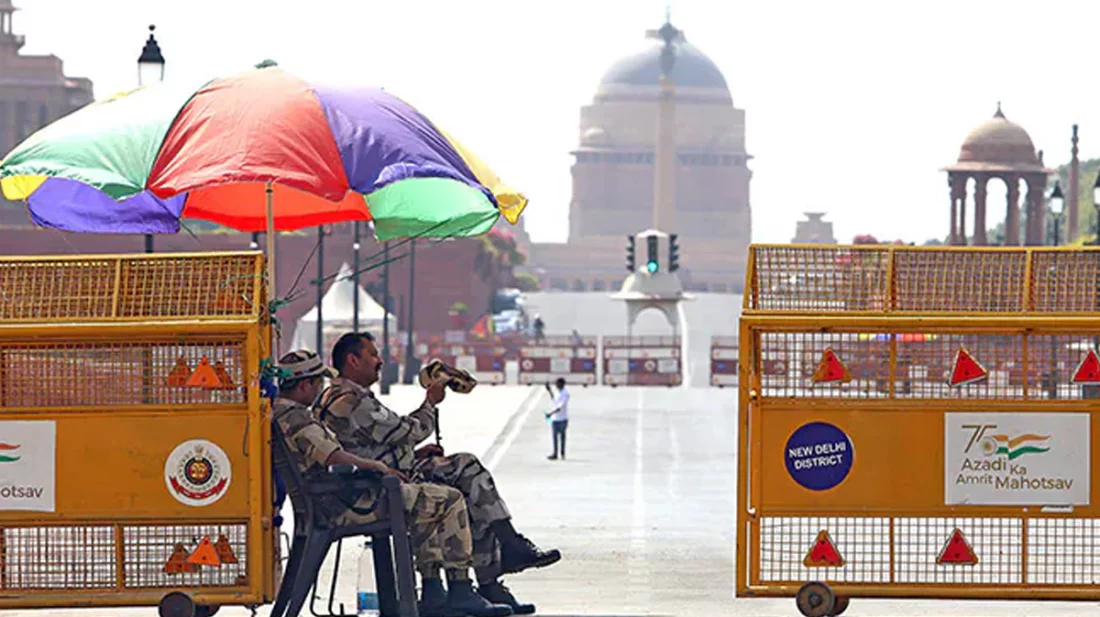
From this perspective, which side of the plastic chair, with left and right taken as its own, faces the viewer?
right

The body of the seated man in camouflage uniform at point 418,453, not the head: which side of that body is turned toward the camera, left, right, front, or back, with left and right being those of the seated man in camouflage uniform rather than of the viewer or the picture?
right

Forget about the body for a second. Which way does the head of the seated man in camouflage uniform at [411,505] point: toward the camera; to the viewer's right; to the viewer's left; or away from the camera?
to the viewer's right

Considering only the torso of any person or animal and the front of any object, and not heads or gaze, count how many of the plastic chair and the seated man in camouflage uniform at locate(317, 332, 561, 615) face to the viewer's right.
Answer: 2

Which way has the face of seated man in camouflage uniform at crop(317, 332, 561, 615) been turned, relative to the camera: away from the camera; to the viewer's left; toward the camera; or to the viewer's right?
to the viewer's right

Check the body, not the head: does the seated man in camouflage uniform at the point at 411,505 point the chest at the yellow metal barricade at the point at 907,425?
yes

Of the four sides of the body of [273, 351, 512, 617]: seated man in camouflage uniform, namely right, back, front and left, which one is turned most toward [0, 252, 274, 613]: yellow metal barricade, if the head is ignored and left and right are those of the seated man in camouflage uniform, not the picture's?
back

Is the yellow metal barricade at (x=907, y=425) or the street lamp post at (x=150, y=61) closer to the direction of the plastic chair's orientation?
the yellow metal barricade

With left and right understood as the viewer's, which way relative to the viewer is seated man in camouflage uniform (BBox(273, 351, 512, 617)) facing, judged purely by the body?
facing to the right of the viewer

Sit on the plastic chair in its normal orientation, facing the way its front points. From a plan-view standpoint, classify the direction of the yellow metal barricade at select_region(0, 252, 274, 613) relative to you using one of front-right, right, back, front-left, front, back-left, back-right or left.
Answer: back
